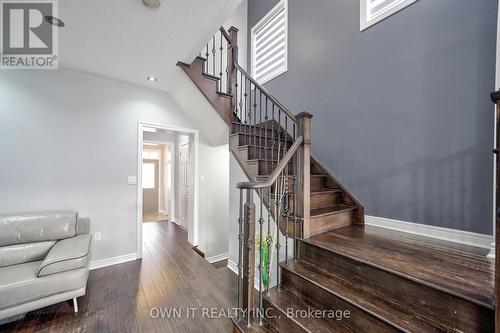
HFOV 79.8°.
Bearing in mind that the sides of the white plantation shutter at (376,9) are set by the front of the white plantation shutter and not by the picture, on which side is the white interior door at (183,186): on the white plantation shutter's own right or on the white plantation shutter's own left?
on the white plantation shutter's own right

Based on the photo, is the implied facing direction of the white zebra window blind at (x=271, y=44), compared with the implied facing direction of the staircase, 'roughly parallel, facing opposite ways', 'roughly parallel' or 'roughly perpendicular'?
roughly parallel

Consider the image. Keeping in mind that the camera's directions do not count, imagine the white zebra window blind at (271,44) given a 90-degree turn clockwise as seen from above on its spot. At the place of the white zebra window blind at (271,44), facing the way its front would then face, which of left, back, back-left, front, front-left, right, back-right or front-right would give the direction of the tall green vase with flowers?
back-left

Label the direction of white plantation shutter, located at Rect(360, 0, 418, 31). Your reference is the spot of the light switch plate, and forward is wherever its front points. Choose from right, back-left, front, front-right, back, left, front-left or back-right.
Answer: front-left

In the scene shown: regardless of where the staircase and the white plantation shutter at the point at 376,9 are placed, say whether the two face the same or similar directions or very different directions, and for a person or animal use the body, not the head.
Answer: same or similar directions

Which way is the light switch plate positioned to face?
toward the camera

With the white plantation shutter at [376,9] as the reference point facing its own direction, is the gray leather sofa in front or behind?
in front

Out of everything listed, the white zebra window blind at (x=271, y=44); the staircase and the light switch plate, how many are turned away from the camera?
0

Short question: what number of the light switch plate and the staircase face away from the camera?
0

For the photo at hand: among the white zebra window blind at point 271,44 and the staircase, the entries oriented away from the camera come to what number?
0

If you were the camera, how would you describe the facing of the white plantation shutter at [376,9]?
facing the viewer and to the left of the viewer

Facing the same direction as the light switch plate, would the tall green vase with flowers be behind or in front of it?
in front
